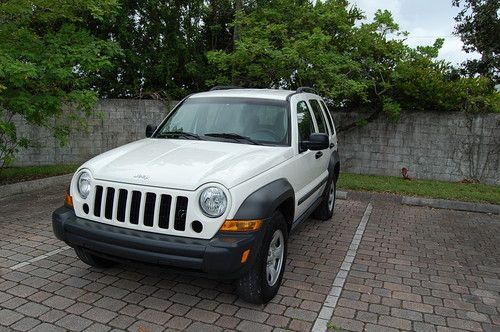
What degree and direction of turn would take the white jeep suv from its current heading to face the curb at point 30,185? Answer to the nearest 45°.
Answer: approximately 90° to its right

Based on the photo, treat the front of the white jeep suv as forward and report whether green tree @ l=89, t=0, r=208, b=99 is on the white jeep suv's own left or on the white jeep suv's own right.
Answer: on the white jeep suv's own right

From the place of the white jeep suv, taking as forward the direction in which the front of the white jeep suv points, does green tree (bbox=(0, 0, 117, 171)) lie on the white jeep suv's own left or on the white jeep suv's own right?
on the white jeep suv's own right

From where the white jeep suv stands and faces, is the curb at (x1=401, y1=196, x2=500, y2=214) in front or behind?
behind

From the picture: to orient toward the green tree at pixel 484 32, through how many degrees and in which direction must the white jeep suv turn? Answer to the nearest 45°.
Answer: approximately 180°

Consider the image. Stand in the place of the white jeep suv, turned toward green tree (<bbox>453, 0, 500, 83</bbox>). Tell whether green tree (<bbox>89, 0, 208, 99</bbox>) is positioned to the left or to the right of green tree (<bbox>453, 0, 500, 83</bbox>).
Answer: left
